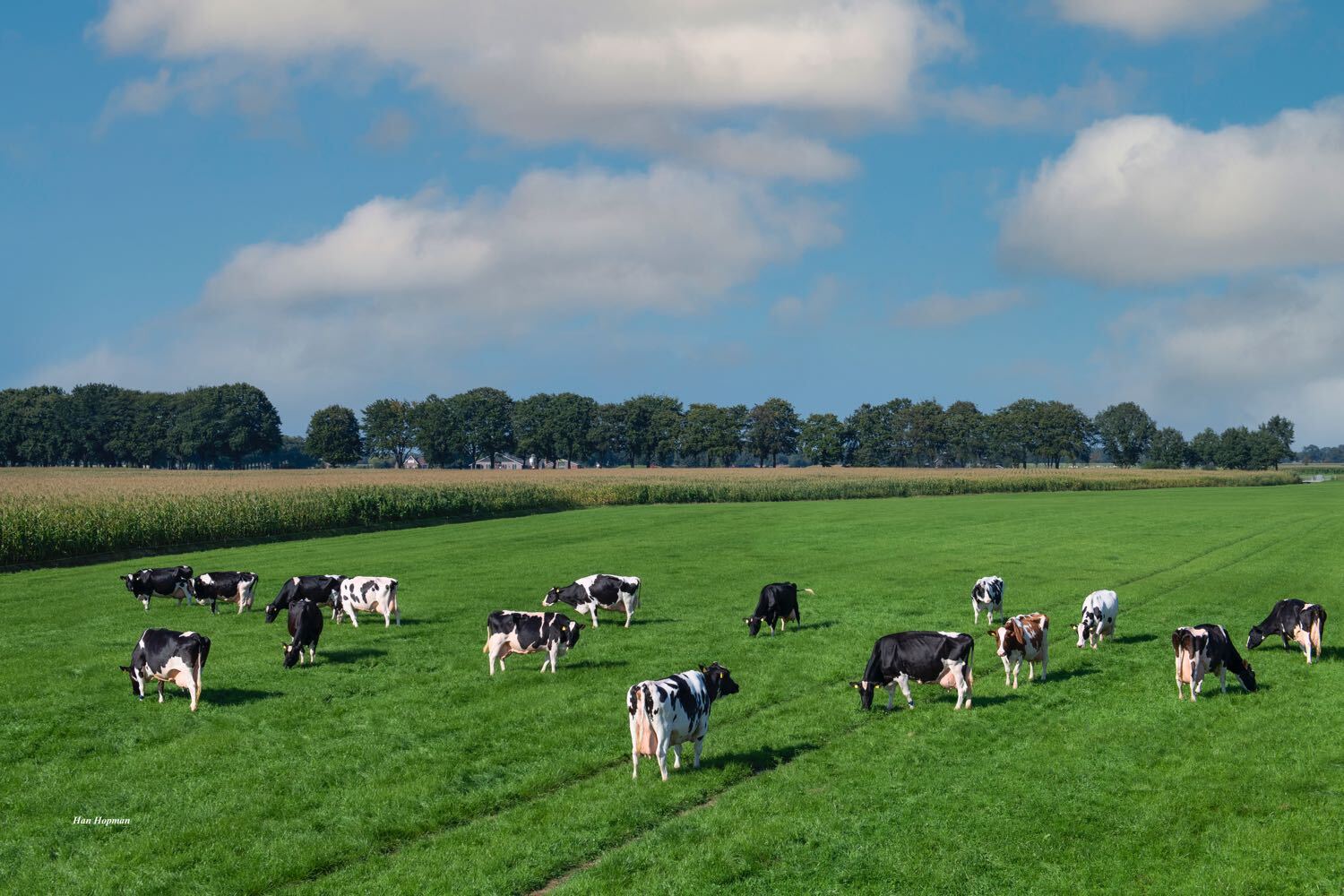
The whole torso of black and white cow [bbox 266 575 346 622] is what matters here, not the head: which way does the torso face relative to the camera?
to the viewer's left

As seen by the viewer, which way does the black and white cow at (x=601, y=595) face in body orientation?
to the viewer's left

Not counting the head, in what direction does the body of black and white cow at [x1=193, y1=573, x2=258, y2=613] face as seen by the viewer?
to the viewer's left

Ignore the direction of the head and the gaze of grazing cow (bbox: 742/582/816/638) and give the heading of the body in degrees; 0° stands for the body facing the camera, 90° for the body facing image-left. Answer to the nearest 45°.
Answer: approximately 45°

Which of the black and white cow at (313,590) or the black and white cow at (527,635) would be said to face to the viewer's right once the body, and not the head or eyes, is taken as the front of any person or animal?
the black and white cow at (527,635)

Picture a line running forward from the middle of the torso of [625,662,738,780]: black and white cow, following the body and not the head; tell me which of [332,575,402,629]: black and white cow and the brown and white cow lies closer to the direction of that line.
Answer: the brown and white cow

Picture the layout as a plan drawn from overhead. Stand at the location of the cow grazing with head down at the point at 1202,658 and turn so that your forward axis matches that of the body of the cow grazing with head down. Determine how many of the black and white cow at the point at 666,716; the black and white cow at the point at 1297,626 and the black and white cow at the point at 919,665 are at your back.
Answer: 2

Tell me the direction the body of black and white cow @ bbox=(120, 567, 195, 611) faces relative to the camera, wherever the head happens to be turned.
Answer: to the viewer's left

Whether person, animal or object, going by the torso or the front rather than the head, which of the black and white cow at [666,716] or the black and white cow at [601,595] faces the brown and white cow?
the black and white cow at [666,716]

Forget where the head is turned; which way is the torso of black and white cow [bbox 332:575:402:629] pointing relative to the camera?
to the viewer's left

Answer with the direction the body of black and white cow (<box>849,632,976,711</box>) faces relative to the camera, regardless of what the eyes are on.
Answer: to the viewer's left

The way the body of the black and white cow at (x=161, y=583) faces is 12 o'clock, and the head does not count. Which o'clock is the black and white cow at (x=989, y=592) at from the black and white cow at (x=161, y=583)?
the black and white cow at (x=989, y=592) is roughly at 7 o'clock from the black and white cow at (x=161, y=583).
